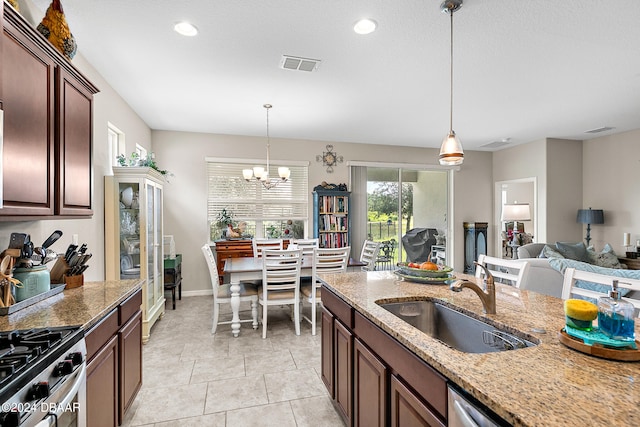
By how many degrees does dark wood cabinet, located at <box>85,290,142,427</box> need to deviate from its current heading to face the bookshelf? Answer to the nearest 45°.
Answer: approximately 90° to its left

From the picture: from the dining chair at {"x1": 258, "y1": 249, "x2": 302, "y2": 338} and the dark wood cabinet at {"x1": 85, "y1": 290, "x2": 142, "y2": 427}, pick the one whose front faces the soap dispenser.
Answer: the dark wood cabinet

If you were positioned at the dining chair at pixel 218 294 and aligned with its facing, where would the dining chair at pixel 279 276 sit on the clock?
the dining chair at pixel 279 276 is roughly at 1 o'clock from the dining chair at pixel 218 294.

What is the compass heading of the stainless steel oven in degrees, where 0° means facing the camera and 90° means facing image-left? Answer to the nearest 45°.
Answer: approximately 315°

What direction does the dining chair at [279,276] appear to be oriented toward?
away from the camera

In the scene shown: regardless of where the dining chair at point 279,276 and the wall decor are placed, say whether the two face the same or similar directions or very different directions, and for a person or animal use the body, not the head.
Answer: very different directions

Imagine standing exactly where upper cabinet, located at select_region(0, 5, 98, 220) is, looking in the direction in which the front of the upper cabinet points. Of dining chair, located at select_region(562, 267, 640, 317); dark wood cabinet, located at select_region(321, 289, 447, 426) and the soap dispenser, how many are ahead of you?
3

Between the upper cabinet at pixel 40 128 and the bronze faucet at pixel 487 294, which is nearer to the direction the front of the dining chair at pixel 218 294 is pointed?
the bronze faucet

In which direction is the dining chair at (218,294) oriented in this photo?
to the viewer's right

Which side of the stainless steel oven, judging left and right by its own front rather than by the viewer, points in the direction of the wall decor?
left
